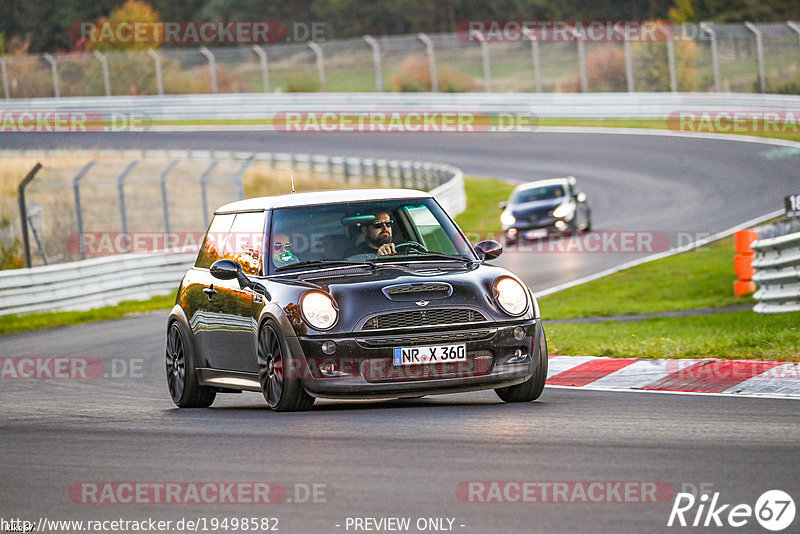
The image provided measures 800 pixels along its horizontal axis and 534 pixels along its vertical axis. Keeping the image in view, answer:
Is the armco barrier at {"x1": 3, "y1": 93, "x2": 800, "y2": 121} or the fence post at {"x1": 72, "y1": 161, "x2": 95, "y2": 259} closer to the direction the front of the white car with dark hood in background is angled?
the fence post

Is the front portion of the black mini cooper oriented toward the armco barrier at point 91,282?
no

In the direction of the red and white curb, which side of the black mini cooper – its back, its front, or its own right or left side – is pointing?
left

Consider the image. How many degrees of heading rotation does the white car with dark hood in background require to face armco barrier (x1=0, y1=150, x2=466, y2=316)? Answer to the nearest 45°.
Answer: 0° — it already faces it

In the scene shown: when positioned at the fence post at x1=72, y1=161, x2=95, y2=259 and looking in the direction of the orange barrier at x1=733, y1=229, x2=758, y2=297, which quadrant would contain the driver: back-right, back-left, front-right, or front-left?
front-right

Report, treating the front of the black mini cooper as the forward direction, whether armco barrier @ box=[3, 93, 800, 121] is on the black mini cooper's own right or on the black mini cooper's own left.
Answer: on the black mini cooper's own left

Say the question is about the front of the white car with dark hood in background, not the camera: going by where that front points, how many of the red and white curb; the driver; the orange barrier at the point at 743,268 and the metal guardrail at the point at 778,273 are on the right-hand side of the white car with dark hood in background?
0

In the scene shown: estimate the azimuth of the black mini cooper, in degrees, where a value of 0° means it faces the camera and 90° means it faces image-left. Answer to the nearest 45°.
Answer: approximately 315°

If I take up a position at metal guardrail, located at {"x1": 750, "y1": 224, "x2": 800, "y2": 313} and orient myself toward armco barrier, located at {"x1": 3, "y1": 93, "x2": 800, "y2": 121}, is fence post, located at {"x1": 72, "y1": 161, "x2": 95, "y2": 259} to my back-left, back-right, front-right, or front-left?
front-left

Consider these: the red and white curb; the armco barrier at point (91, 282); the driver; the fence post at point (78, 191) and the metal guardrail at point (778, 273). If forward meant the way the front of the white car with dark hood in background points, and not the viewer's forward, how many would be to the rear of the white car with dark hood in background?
0

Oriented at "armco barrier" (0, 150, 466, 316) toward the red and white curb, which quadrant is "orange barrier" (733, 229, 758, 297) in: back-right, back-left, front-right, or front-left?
front-left

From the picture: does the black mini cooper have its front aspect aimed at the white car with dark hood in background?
no

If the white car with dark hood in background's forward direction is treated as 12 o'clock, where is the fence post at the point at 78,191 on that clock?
The fence post is roughly at 1 o'clock from the white car with dark hood in background.

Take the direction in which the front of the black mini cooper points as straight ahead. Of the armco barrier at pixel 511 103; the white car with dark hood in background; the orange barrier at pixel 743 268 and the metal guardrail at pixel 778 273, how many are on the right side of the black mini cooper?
0

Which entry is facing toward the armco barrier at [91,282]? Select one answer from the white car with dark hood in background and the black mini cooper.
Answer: the white car with dark hood in background

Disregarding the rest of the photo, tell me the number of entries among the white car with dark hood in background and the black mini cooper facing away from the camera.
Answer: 0

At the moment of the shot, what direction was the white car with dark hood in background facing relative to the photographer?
facing the viewer and to the left of the viewer

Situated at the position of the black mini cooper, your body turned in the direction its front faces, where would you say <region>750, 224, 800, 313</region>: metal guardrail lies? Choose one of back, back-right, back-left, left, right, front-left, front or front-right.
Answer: left

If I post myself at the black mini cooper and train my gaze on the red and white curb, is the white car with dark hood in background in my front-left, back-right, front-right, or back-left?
front-left
